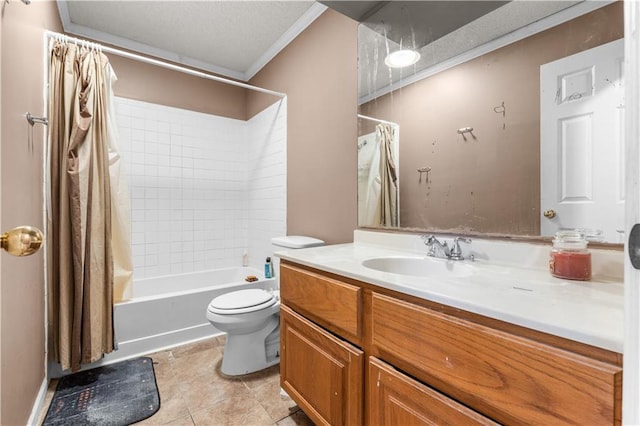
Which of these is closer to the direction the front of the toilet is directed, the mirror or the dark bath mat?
the dark bath mat

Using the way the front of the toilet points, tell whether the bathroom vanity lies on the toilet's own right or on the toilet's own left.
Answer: on the toilet's own left

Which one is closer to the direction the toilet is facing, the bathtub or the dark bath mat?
the dark bath mat

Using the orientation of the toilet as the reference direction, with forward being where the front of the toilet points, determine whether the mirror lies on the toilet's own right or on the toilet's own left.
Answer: on the toilet's own left

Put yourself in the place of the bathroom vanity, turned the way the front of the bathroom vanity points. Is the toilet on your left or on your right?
on your right

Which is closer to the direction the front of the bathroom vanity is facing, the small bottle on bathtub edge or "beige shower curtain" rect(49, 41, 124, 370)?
the beige shower curtain

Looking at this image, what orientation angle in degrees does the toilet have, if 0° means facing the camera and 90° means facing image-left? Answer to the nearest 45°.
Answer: approximately 45°

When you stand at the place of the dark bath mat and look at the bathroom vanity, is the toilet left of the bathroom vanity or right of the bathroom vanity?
left

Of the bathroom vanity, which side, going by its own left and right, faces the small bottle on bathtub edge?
right

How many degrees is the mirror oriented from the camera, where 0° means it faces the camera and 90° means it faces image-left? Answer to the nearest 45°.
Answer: approximately 45°
